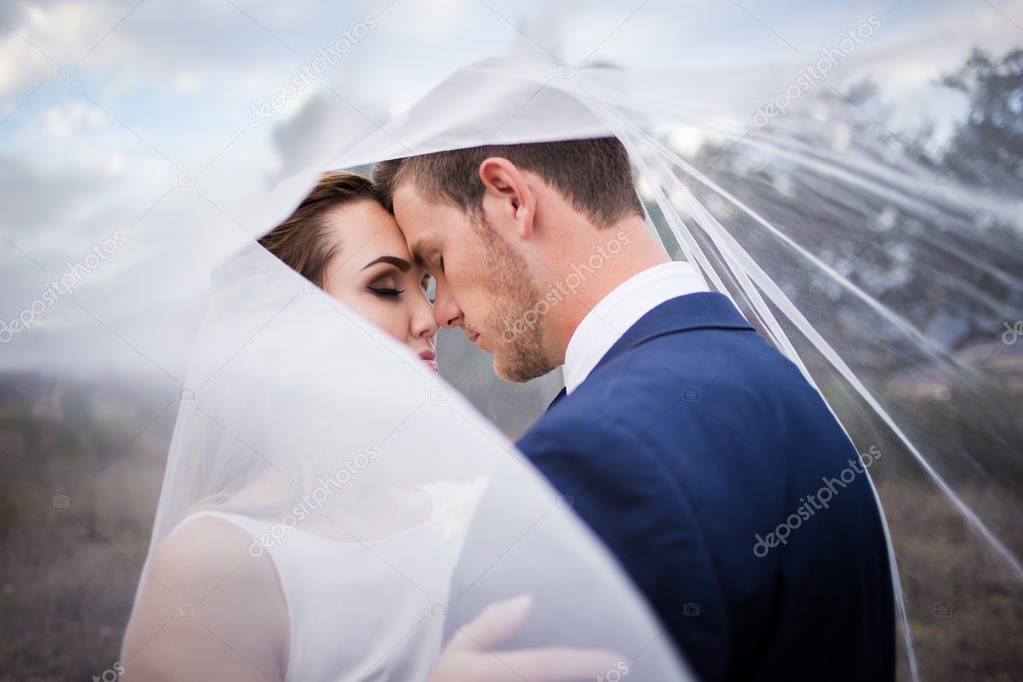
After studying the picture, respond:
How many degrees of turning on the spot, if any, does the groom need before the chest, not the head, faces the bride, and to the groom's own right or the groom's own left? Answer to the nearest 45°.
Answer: approximately 45° to the groom's own left

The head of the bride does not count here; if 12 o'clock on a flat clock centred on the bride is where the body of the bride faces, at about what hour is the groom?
The groom is roughly at 11 o'clock from the bride.

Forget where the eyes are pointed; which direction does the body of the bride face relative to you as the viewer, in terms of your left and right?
facing the viewer and to the right of the viewer

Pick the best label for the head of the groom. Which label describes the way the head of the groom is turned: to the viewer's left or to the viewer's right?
to the viewer's left

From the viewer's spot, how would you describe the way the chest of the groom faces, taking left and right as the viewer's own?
facing away from the viewer and to the left of the viewer

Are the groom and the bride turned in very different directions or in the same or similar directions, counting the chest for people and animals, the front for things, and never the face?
very different directions

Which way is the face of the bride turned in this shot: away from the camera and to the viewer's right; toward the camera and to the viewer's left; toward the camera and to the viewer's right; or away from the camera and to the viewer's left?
toward the camera and to the viewer's right
